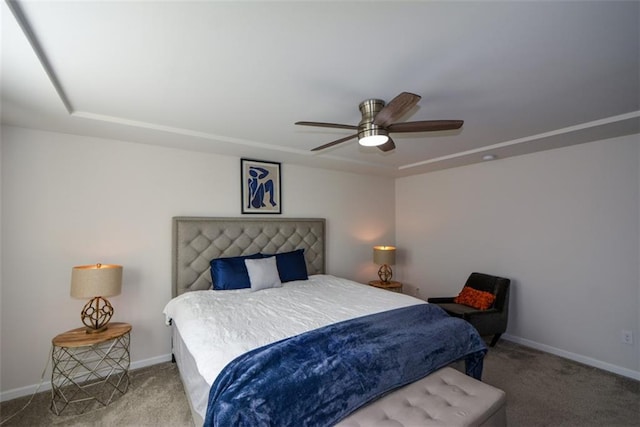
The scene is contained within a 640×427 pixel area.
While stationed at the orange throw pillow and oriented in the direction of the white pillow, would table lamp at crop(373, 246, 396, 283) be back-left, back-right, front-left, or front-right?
front-right

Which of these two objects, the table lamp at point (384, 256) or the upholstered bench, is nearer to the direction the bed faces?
the upholstered bench

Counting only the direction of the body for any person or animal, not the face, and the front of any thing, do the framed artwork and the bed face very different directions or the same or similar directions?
same or similar directions

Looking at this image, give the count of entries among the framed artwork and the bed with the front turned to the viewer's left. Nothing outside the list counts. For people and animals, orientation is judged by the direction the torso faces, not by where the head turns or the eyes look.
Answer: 0

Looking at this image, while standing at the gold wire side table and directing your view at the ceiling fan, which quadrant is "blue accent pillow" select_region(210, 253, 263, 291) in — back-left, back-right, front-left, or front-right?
front-left

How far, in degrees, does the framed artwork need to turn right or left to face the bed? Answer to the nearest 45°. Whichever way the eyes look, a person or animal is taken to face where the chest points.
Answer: approximately 45° to its right

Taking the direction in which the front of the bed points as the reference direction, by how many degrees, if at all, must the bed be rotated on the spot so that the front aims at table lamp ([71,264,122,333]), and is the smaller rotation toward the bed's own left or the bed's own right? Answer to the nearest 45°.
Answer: approximately 135° to the bed's own right

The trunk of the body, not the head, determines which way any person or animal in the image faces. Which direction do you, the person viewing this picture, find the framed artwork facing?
facing the viewer and to the right of the viewer

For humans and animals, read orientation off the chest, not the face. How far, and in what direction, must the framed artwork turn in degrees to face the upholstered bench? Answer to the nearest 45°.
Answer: approximately 45° to its right

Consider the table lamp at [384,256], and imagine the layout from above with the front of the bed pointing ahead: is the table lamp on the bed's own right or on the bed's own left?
on the bed's own left

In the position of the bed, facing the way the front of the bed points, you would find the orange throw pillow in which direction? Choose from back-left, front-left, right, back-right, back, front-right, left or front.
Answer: left
